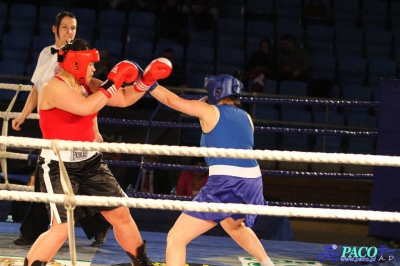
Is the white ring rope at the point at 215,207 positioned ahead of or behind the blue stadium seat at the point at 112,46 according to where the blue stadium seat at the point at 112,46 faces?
ahead

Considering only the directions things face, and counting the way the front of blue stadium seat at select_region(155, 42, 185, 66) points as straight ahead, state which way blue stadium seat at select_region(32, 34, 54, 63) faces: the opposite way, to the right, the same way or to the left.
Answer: the same way

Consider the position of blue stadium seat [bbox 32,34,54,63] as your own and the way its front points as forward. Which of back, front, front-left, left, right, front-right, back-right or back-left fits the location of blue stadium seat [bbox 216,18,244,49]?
left

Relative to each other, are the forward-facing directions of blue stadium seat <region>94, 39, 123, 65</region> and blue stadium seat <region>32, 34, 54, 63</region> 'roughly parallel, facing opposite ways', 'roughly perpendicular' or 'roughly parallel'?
roughly parallel

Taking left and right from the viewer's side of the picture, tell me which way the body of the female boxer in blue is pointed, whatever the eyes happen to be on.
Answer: facing away from the viewer and to the left of the viewer

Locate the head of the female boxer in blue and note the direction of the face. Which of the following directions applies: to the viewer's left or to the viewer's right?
to the viewer's left

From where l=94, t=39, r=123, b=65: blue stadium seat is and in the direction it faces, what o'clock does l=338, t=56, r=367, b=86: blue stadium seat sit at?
l=338, t=56, r=367, b=86: blue stadium seat is roughly at 9 o'clock from l=94, t=39, r=123, b=65: blue stadium seat.

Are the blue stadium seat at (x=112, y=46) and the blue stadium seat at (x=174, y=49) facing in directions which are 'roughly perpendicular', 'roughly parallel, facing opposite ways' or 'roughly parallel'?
roughly parallel

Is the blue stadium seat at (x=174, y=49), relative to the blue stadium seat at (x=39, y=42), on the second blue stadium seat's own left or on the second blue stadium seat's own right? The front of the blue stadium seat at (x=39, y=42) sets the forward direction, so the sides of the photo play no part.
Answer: on the second blue stadium seat's own left

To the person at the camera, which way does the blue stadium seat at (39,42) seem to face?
facing the viewer

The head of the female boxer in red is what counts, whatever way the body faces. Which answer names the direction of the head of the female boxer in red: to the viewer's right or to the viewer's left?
to the viewer's right
